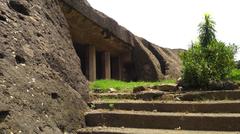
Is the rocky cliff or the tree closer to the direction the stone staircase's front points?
the rocky cliff

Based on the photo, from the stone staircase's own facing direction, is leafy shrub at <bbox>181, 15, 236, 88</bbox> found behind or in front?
behind

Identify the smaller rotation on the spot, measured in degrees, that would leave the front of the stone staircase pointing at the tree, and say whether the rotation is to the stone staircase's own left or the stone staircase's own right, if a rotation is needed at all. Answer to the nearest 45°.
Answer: approximately 180°

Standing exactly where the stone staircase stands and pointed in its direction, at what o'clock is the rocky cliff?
The rocky cliff is roughly at 2 o'clock from the stone staircase.

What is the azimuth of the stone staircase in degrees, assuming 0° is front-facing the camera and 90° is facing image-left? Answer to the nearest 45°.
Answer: approximately 0°

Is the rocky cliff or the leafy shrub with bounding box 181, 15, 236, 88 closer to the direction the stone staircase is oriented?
the rocky cliff
